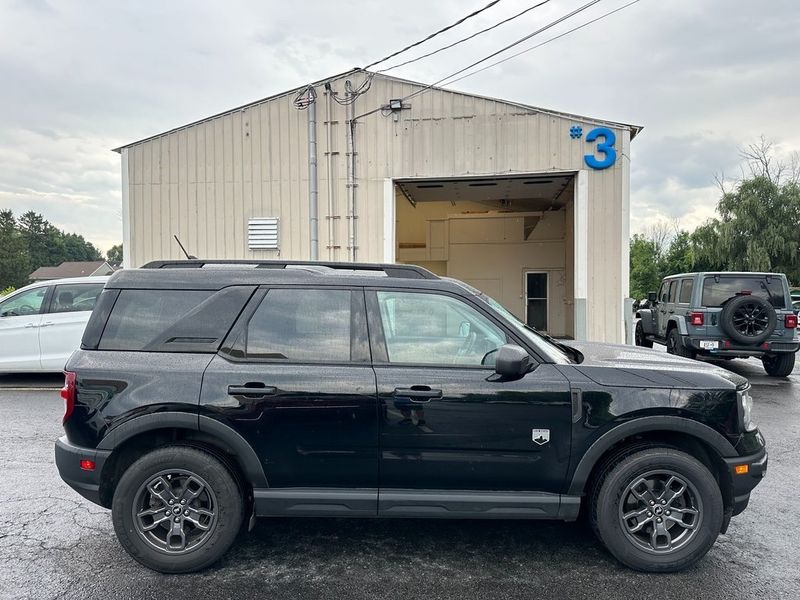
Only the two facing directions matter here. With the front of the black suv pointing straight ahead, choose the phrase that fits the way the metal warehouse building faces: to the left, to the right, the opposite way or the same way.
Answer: to the right

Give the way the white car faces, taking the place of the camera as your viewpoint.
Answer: facing to the left of the viewer

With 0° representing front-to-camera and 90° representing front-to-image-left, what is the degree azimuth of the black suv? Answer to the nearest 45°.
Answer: approximately 270°

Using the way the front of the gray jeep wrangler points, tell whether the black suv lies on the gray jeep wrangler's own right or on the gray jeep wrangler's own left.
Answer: on the gray jeep wrangler's own left

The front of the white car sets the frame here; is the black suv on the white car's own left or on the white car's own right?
on the white car's own left

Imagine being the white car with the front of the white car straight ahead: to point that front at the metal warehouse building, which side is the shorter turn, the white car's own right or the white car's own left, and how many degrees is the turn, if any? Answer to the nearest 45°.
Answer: approximately 180°

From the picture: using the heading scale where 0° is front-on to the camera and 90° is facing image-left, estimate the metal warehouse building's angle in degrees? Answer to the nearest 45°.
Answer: approximately 0°

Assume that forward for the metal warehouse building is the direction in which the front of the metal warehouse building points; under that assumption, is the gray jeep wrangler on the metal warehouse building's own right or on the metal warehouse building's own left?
on the metal warehouse building's own left

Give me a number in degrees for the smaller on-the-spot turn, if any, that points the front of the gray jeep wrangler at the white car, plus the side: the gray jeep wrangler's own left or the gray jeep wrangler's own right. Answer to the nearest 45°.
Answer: approximately 90° to the gray jeep wrangler's own left

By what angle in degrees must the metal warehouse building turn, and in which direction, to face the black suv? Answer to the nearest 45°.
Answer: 0° — it already faces it
